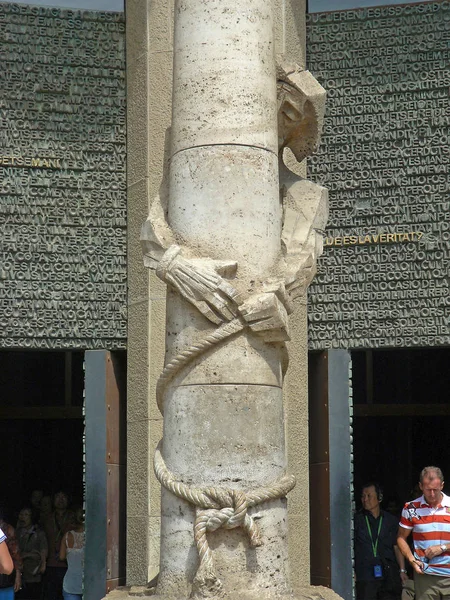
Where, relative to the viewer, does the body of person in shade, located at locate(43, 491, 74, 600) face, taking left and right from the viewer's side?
facing the viewer

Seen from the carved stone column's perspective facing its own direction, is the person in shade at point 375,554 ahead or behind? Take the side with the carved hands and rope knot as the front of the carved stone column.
behind

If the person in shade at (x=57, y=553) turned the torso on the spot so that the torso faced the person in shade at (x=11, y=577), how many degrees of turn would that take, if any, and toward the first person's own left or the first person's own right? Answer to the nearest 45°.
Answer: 0° — they already face them

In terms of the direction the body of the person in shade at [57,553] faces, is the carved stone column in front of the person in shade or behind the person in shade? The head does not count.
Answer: in front

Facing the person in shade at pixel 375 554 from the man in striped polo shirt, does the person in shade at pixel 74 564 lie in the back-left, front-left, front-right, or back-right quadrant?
front-left

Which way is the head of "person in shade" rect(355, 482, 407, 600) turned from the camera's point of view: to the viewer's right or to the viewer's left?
to the viewer's left

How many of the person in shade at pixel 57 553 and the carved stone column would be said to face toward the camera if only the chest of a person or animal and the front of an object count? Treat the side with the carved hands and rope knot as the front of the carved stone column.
2

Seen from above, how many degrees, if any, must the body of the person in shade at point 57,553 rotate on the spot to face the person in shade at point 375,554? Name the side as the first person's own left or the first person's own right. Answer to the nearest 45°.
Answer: approximately 45° to the first person's own left

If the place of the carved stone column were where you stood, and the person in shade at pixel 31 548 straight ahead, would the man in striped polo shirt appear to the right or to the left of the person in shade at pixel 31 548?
right
